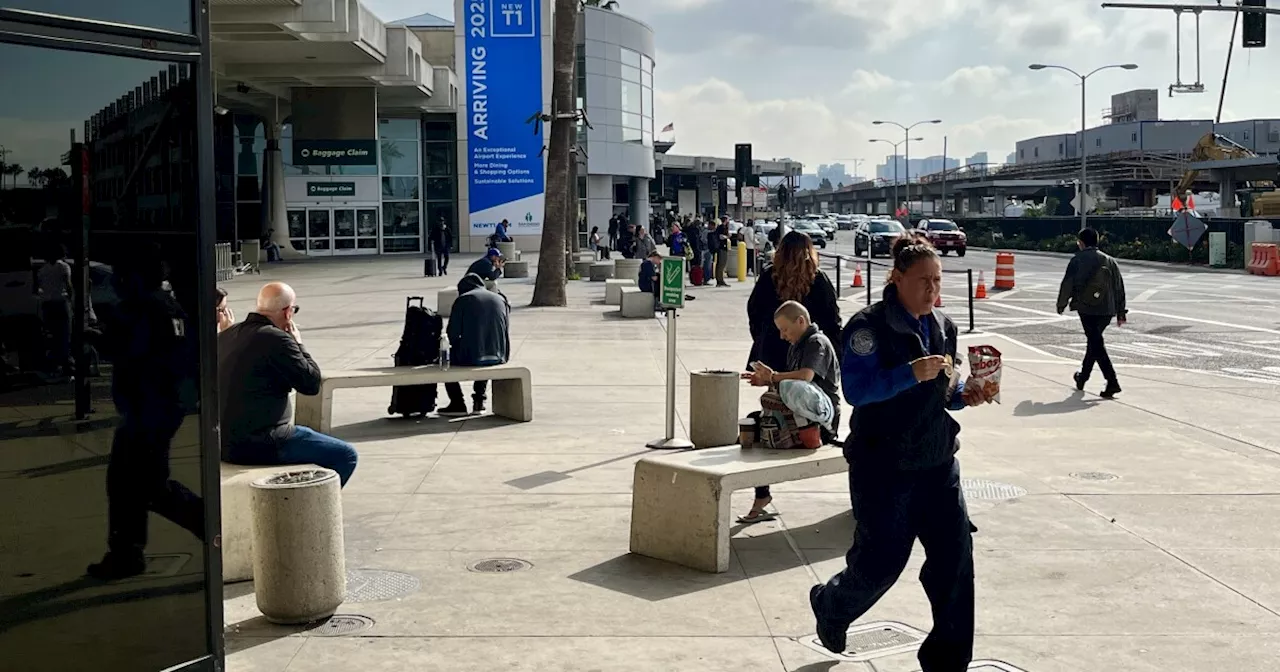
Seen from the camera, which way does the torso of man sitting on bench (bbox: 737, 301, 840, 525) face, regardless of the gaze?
to the viewer's left

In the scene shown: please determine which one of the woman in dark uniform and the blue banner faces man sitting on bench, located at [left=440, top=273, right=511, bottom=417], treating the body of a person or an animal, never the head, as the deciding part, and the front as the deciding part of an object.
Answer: the blue banner

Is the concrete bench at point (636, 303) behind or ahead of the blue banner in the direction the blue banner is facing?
ahead

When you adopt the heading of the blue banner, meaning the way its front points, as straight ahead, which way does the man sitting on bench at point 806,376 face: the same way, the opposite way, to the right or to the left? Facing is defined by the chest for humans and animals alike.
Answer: to the right

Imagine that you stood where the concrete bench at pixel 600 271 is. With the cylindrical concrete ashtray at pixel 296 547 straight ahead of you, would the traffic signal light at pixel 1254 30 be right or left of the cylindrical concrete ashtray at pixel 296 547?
left

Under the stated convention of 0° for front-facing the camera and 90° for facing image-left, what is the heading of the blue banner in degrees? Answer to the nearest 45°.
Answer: approximately 0°

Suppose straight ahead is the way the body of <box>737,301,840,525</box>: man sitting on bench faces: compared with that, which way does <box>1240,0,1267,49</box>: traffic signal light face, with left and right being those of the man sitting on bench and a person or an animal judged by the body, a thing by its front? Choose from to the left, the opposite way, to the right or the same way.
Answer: to the right

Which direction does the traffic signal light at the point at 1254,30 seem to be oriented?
away from the camera

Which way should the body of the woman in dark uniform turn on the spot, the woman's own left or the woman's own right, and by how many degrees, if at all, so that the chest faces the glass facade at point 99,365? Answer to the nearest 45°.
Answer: approximately 90° to the woman's own right

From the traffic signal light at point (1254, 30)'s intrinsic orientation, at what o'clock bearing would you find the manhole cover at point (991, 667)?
The manhole cover is roughly at 6 o'clock from the traffic signal light.

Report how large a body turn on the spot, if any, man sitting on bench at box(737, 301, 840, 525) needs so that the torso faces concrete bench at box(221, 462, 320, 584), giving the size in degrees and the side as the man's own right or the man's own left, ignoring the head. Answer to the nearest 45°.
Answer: approximately 45° to the man's own left

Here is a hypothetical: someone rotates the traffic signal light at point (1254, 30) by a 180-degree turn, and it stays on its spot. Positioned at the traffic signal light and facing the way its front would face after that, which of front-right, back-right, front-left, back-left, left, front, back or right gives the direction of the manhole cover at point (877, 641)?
front

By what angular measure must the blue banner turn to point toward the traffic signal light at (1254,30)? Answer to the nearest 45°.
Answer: approximately 45° to its left
